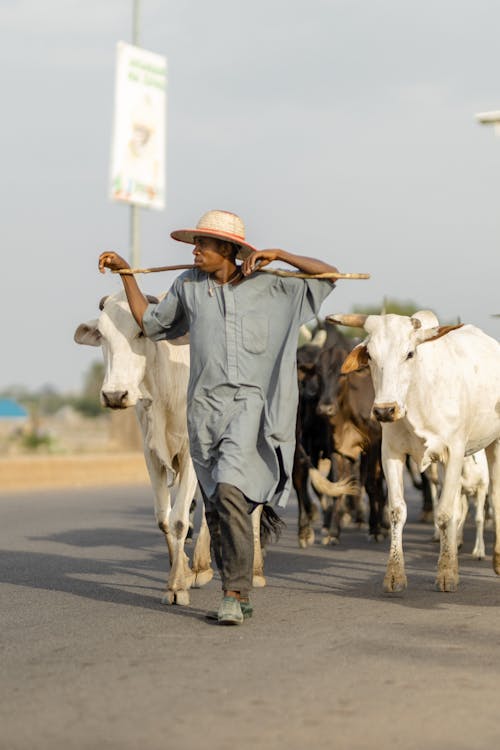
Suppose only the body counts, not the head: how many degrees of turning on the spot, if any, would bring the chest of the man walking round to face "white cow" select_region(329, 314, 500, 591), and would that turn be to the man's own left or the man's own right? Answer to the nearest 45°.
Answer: approximately 135° to the man's own left

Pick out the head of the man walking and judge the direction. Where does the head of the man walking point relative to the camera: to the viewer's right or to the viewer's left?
to the viewer's left

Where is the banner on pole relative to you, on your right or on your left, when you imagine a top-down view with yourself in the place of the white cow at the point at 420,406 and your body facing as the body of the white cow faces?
on your right

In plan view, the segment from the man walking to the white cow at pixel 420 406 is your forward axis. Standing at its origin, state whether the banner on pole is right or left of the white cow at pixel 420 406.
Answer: left

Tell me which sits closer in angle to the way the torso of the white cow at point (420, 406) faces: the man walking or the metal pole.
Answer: the man walking

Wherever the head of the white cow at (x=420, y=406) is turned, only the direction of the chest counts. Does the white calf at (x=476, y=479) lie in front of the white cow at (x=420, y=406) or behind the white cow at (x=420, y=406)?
behind

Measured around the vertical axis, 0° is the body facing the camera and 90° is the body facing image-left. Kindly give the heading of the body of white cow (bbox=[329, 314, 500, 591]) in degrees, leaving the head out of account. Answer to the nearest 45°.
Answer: approximately 45°

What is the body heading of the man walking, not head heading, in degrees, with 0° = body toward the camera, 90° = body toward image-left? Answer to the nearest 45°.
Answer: approximately 0°

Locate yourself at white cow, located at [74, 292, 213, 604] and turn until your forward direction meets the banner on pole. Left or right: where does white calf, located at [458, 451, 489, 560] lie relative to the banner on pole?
right
